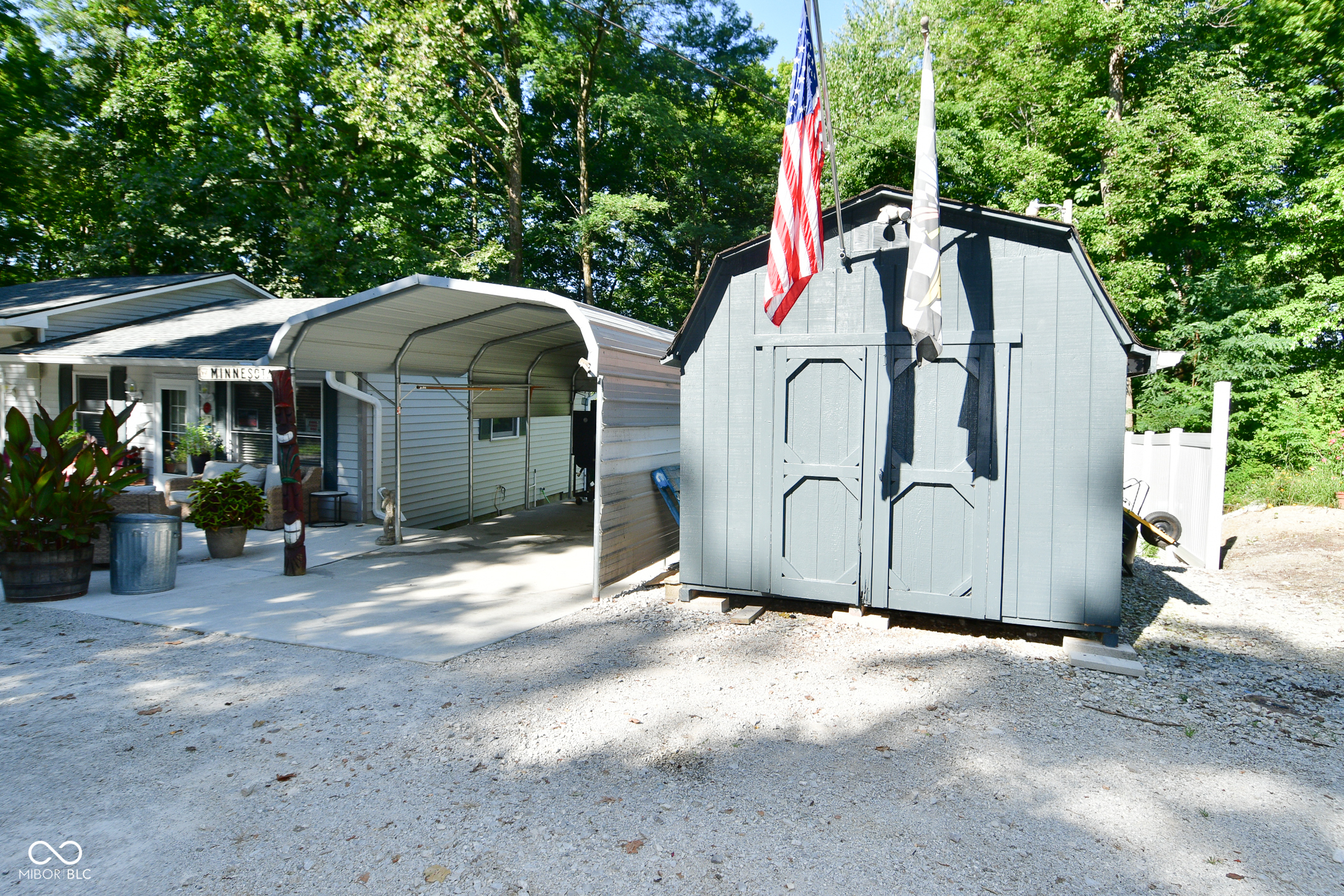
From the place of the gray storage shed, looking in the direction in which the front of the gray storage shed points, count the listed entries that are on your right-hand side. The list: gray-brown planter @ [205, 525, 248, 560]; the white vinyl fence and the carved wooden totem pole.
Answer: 2

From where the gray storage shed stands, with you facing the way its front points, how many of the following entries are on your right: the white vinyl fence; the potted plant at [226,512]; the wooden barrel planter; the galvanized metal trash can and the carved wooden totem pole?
4

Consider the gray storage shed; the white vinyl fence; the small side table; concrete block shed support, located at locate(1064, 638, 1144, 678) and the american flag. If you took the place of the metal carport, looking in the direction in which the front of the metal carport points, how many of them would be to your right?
1

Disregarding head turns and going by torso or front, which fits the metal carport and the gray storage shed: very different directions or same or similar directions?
same or similar directions

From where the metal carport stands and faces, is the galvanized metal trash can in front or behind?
in front

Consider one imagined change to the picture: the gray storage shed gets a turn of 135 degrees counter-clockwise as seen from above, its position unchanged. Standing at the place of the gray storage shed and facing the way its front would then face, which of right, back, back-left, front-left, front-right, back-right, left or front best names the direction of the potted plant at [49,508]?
back-left

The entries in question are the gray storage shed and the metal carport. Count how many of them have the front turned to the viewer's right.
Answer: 0

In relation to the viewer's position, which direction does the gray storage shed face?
facing the viewer

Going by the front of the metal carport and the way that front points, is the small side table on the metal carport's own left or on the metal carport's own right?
on the metal carport's own right

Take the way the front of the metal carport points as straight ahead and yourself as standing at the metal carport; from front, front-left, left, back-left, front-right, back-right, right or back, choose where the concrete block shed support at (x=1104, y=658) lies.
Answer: left

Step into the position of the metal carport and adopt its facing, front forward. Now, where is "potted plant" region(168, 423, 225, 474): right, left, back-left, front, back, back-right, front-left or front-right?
right

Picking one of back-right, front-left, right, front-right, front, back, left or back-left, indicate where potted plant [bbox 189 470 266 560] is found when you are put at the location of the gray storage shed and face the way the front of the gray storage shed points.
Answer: right

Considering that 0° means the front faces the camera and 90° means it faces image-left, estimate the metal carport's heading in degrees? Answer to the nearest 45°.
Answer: approximately 45°

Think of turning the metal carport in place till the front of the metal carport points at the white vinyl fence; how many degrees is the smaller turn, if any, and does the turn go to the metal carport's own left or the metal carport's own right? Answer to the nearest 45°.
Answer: approximately 135° to the metal carport's own left
